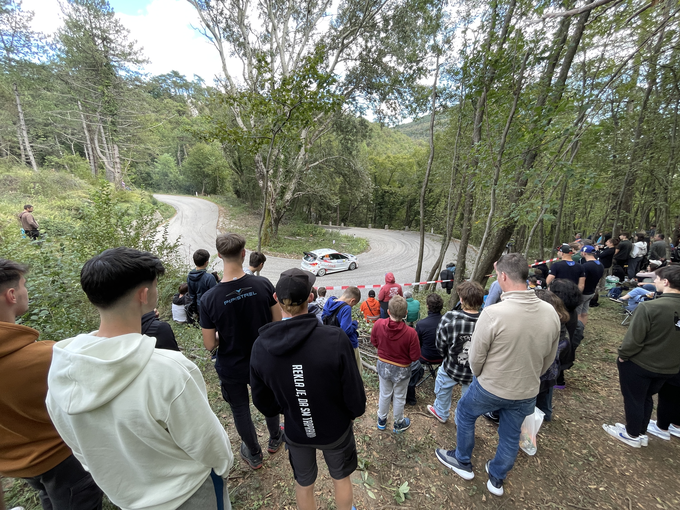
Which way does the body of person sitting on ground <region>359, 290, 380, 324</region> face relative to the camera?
away from the camera

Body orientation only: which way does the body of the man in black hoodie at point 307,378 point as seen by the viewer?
away from the camera

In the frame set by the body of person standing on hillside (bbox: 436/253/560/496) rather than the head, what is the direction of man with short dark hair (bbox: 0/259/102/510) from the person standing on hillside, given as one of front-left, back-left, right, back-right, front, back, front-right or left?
left

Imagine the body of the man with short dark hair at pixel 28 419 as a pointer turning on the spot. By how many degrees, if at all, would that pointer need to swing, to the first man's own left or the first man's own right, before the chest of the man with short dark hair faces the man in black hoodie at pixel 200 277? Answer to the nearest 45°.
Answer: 0° — they already face them

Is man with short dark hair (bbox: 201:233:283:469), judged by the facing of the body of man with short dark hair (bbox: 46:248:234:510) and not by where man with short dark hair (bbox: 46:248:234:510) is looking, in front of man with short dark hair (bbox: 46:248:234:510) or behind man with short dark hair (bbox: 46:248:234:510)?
in front

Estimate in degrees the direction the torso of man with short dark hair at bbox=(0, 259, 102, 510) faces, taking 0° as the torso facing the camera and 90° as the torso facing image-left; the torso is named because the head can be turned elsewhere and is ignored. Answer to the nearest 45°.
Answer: approximately 225°

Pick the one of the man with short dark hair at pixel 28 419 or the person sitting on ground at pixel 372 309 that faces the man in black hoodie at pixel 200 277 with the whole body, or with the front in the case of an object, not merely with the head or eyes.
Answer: the man with short dark hair

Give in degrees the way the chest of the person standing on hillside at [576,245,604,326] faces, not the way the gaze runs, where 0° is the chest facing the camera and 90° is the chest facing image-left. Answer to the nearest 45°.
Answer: approximately 135°

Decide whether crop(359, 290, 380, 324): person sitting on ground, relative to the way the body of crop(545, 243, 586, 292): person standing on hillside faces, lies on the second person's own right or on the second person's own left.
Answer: on the second person's own left

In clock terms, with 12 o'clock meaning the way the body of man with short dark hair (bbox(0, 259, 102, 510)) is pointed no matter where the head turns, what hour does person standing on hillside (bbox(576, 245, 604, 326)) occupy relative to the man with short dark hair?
The person standing on hillside is roughly at 2 o'clock from the man with short dark hair.
